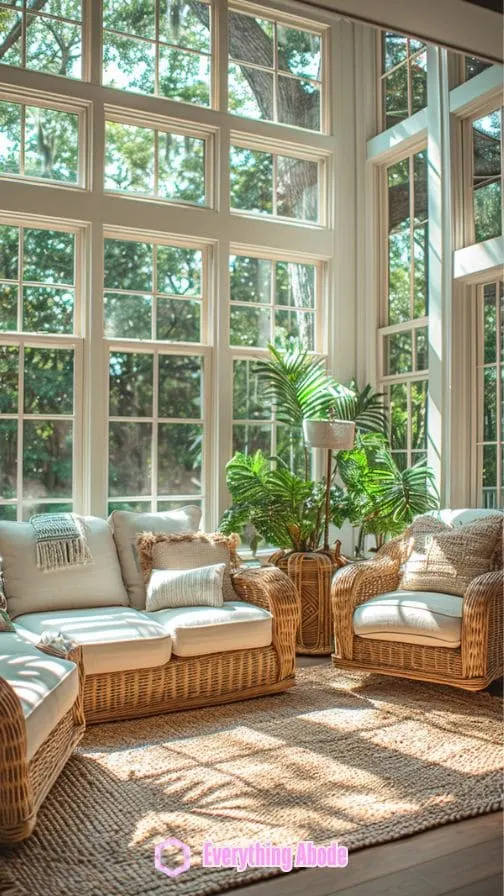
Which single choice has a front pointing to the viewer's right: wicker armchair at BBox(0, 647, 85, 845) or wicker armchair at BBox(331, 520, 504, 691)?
wicker armchair at BBox(0, 647, 85, 845)

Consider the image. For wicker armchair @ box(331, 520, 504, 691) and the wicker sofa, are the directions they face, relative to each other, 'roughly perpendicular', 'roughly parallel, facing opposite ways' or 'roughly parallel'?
roughly perpendicular

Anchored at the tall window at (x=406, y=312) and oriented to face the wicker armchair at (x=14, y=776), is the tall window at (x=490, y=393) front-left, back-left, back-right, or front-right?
front-left

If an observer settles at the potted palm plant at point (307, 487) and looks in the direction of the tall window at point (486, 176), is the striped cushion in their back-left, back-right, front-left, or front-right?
back-right

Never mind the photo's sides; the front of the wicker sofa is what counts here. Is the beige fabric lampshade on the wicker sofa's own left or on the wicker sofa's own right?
on the wicker sofa's own left

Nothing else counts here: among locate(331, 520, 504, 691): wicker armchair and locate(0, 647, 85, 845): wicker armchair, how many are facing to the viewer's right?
1

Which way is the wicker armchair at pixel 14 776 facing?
to the viewer's right

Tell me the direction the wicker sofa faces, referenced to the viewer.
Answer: facing the viewer and to the right of the viewer

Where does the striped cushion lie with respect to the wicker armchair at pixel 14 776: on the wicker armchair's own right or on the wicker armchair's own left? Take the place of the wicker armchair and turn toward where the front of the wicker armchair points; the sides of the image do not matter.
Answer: on the wicker armchair's own left

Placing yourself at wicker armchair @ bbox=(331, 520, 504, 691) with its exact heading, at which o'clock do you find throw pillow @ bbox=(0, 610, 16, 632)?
The throw pillow is roughly at 1 o'clock from the wicker armchair.

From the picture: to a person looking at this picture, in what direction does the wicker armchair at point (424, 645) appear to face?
facing the viewer and to the left of the viewer

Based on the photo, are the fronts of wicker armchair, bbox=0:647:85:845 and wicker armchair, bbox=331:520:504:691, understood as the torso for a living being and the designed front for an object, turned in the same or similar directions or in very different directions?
very different directions
